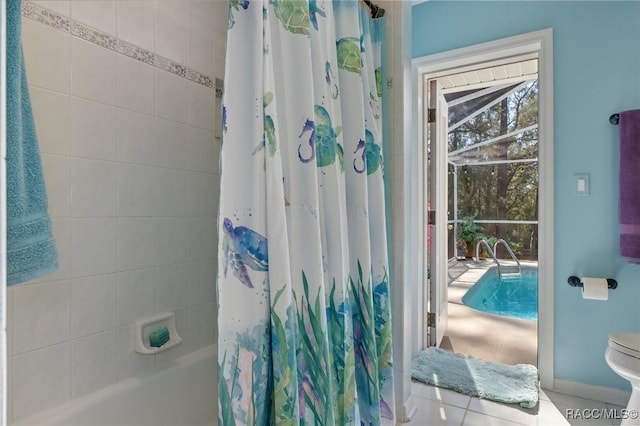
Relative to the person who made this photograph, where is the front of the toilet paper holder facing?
facing the viewer

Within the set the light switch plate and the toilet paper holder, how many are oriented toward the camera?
2

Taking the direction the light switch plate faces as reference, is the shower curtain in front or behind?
in front

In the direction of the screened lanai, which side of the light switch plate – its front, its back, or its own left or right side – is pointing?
back

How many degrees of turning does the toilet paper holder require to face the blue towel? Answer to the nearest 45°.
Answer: approximately 45° to its right

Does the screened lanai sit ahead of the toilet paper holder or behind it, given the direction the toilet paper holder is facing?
behind

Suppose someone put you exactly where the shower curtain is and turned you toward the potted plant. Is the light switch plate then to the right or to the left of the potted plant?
right

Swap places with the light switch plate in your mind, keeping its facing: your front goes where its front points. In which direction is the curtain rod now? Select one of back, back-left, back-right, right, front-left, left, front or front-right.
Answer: front-right

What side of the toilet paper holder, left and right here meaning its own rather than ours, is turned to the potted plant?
back

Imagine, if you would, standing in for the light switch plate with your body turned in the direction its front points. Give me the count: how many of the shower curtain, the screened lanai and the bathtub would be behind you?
1

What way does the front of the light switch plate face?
toward the camera

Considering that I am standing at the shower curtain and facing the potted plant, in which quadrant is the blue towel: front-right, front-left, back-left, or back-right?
back-left

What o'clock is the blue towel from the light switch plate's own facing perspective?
The blue towel is roughly at 1 o'clock from the light switch plate.
